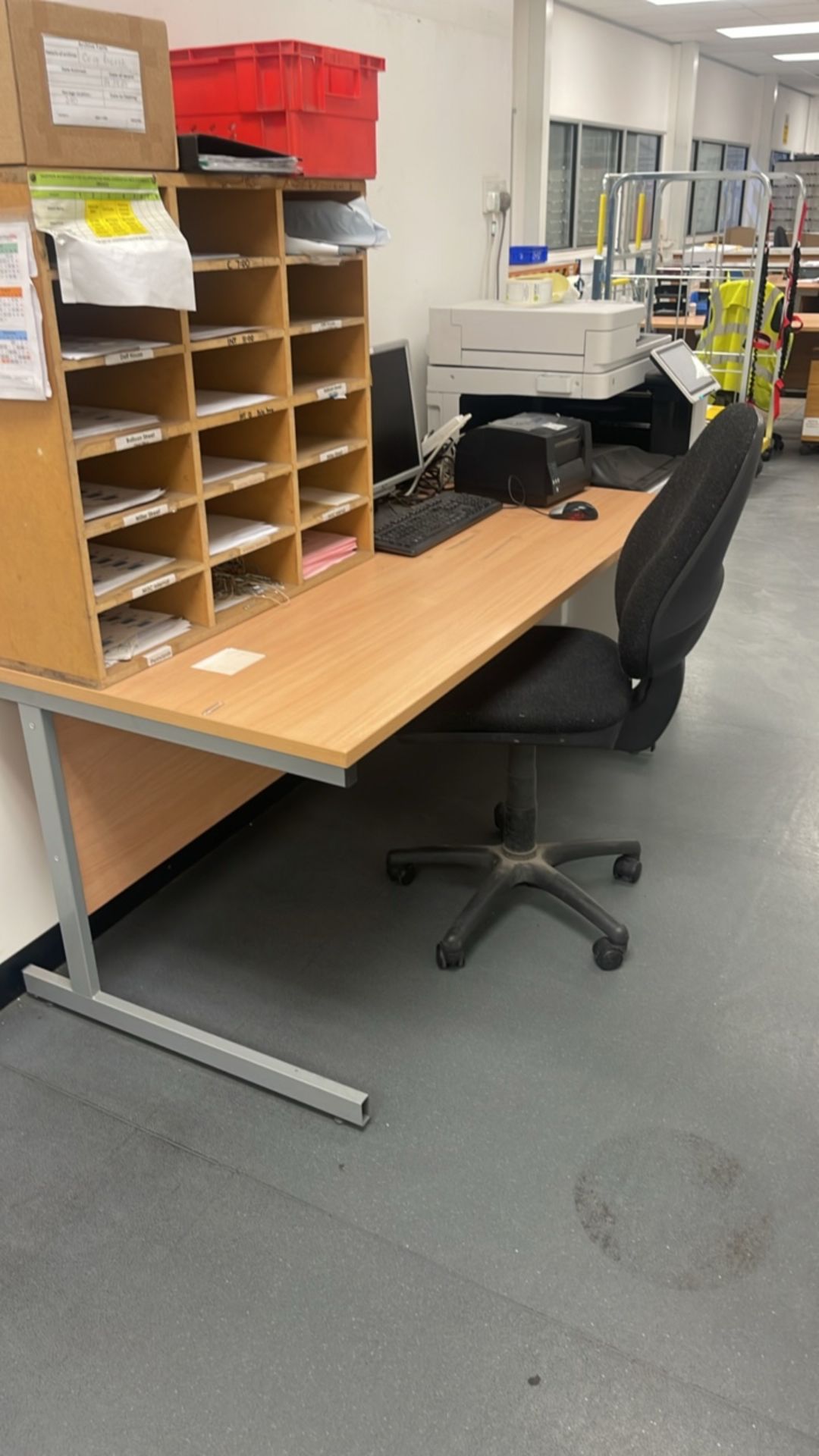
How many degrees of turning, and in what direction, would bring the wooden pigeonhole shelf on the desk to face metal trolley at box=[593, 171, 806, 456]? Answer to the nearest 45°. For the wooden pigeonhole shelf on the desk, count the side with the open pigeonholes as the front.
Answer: approximately 90° to its left

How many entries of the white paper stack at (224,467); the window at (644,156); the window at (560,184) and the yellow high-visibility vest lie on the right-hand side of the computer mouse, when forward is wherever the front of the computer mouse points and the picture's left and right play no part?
3

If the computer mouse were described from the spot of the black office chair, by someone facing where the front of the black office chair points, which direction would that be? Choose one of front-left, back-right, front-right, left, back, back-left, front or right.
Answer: right

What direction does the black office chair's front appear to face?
to the viewer's left

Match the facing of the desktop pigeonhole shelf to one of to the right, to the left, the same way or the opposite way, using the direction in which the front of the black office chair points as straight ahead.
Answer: the opposite way

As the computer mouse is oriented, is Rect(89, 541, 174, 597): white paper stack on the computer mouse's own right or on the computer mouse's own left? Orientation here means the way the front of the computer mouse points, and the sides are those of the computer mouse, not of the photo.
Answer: on the computer mouse's own left

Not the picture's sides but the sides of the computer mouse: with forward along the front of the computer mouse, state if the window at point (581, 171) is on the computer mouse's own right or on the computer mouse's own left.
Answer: on the computer mouse's own right

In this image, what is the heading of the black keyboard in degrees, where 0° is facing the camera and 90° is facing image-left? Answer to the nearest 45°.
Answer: approximately 315°

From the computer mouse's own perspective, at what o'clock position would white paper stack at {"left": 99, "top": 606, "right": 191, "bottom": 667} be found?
The white paper stack is roughly at 10 o'clock from the computer mouse.

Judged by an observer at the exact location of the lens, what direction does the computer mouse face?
facing to the left of the viewer
